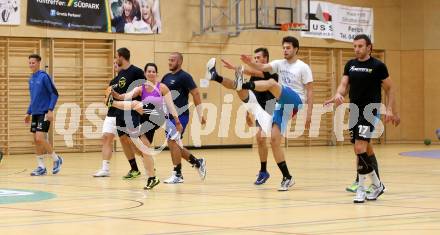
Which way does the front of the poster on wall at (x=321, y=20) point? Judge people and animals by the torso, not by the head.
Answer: toward the camera

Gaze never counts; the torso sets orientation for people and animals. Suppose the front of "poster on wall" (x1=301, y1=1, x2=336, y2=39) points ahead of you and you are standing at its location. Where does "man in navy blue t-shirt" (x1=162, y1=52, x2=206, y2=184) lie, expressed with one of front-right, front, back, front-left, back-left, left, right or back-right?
front

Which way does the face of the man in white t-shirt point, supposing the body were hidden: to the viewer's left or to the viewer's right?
to the viewer's left

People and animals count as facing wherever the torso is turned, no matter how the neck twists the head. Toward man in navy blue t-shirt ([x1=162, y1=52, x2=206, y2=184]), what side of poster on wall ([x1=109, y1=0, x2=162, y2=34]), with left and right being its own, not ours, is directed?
front

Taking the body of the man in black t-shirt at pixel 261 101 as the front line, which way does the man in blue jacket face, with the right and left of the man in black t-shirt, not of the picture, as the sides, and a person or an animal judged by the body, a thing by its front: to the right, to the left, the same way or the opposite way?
the same way

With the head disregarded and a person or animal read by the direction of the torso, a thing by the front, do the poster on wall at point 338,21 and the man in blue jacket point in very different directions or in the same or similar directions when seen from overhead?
same or similar directions

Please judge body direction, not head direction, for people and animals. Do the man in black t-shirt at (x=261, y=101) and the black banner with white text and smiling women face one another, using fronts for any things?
no

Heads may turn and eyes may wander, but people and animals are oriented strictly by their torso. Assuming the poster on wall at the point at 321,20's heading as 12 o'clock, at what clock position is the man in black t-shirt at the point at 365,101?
The man in black t-shirt is roughly at 12 o'clock from the poster on wall.

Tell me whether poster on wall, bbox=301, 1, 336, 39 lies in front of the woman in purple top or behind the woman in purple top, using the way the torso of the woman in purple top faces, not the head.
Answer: behind

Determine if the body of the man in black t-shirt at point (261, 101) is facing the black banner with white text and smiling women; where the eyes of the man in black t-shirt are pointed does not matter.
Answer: no

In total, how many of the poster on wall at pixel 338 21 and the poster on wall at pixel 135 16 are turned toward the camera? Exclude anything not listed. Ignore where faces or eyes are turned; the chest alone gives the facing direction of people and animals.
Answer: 2

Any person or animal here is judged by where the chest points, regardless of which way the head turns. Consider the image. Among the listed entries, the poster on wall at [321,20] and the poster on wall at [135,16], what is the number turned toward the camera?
2

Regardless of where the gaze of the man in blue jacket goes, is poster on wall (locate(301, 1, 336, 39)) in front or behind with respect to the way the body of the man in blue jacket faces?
behind

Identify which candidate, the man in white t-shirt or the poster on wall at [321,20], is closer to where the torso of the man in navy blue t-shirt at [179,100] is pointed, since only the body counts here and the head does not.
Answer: the man in white t-shirt

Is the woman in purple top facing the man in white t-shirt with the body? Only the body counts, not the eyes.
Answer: no

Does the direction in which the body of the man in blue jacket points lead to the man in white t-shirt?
no

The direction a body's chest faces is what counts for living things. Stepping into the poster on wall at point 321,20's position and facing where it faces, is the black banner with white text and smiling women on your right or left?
on your right

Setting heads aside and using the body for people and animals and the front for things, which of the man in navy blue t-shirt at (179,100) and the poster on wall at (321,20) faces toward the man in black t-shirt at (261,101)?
the poster on wall
